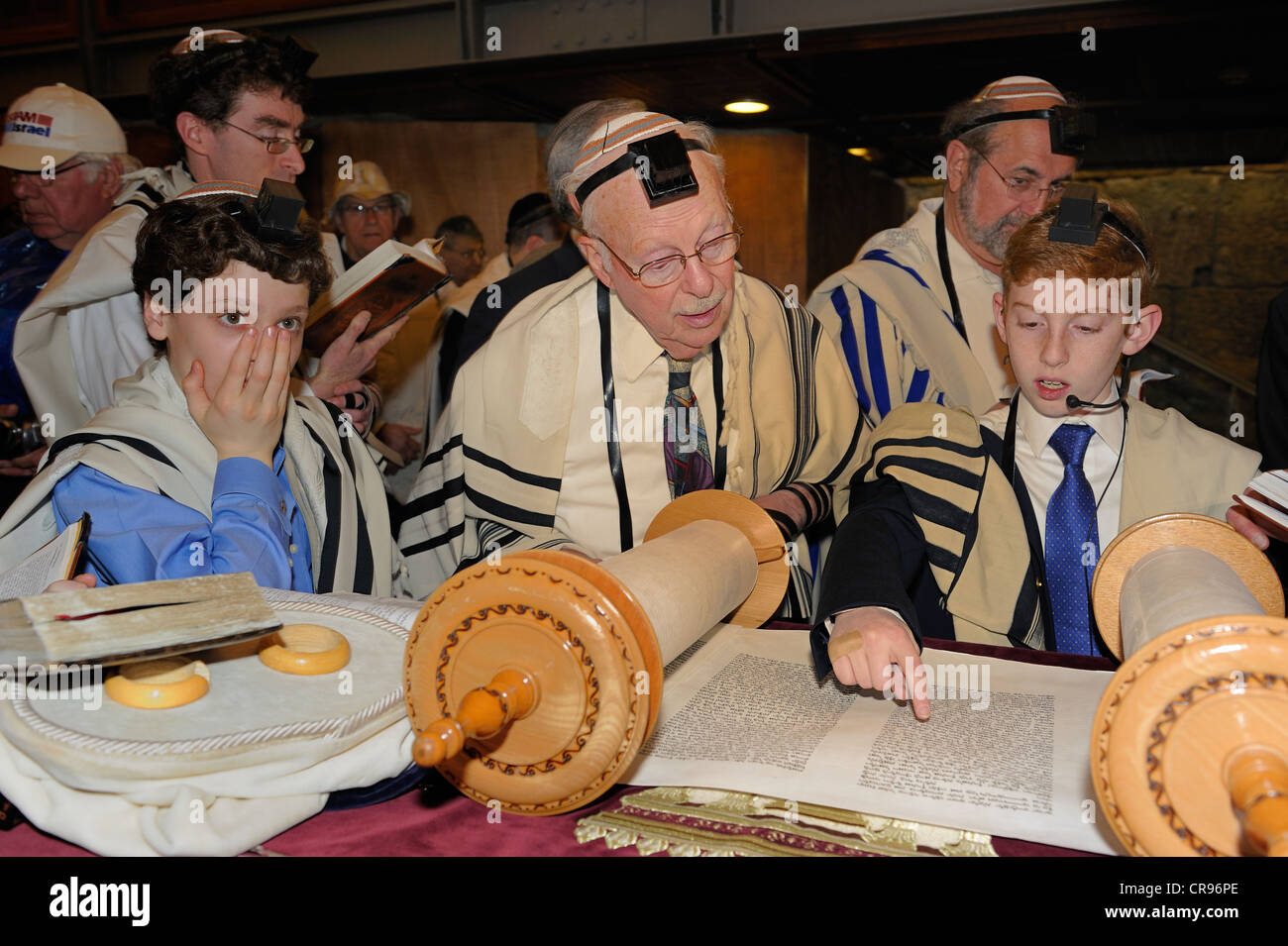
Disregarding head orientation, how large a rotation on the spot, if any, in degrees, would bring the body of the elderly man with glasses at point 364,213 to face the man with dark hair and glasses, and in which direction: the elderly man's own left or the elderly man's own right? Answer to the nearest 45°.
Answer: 0° — they already face them

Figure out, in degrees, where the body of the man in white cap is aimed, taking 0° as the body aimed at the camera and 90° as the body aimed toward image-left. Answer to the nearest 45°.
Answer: approximately 45°

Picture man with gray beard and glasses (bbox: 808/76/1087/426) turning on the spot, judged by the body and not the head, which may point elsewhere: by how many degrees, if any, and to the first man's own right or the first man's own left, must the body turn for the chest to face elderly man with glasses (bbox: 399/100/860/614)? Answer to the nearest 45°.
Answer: approximately 90° to the first man's own right

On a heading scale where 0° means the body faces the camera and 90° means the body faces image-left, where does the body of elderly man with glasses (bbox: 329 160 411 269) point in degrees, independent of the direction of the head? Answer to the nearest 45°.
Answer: approximately 0°

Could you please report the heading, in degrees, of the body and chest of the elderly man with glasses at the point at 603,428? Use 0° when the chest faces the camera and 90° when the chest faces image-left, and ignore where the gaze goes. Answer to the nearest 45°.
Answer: approximately 315°

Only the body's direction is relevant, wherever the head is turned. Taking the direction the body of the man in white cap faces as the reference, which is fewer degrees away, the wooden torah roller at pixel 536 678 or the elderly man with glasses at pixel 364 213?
the wooden torah roller

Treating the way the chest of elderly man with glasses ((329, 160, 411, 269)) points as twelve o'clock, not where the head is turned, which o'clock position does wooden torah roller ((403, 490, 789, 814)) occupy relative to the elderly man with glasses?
The wooden torah roller is roughly at 12 o'clock from the elderly man with glasses.

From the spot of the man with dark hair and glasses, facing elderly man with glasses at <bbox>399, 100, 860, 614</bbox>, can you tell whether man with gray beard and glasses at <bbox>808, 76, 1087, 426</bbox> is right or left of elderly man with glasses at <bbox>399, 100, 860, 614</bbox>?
left

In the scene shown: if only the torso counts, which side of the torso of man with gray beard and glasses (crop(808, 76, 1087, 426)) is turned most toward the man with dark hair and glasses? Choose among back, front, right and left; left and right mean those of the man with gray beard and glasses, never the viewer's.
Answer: right
